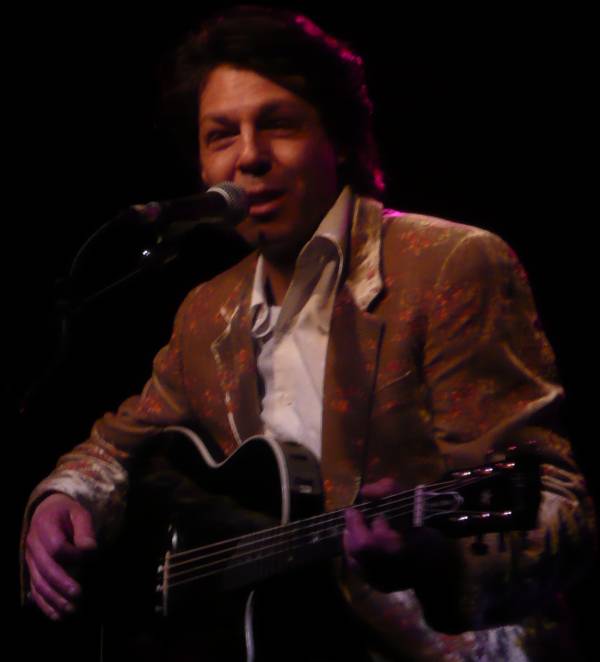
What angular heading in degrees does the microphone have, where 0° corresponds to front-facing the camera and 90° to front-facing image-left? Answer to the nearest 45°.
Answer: approximately 270°

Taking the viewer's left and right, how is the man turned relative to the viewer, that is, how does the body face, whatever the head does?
facing the viewer and to the left of the viewer
